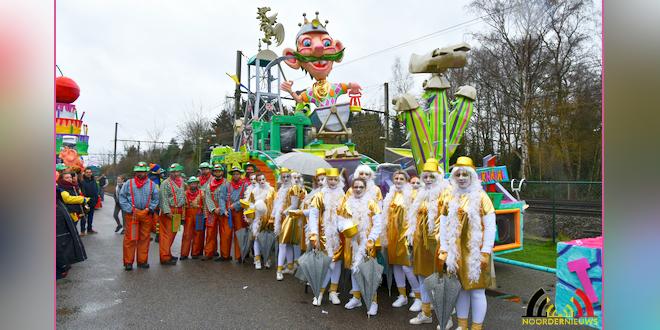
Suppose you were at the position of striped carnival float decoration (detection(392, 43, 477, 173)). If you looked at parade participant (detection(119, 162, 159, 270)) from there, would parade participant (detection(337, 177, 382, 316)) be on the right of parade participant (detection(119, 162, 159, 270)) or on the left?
left

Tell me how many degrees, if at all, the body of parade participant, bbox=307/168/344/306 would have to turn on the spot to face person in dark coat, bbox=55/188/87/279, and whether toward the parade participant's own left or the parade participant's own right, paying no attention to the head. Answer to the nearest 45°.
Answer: approximately 90° to the parade participant's own right

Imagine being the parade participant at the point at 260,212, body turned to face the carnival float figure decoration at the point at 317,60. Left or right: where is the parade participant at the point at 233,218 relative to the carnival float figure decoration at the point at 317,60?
left

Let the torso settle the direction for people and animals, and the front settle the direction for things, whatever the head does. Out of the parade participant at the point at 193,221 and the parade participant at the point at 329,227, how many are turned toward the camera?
2

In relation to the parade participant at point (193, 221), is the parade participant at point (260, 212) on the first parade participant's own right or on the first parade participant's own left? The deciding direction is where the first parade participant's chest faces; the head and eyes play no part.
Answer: on the first parade participant's own left

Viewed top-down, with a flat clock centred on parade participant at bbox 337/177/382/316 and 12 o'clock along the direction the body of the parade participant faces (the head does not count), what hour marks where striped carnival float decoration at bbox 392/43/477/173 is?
The striped carnival float decoration is roughly at 7 o'clock from the parade participant.

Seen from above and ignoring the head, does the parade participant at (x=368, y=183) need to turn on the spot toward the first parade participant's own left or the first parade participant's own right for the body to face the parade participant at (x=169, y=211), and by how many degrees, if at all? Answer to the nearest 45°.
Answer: approximately 135° to the first parade participant's own right

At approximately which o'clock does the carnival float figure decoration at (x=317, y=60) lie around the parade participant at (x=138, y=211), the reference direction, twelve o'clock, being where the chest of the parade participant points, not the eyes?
The carnival float figure decoration is roughly at 8 o'clock from the parade participant.

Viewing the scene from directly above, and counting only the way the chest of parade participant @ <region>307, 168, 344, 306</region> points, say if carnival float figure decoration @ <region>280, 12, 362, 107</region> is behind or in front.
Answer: behind

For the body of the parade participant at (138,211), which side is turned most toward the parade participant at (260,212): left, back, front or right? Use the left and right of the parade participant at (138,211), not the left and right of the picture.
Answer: left

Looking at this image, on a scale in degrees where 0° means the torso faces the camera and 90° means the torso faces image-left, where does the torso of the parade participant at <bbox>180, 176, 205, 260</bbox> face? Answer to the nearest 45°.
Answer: approximately 0°

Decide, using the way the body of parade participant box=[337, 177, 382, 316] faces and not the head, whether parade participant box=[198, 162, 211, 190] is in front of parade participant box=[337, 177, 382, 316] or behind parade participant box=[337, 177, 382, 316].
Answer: behind

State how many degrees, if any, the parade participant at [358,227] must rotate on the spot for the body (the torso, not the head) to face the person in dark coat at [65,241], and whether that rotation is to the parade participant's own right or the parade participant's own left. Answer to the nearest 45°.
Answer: approximately 90° to the parade participant's own right

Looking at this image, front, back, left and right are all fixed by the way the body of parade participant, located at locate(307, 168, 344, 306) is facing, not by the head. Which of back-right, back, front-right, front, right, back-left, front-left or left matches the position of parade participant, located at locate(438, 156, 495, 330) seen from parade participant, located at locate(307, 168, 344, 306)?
front-left

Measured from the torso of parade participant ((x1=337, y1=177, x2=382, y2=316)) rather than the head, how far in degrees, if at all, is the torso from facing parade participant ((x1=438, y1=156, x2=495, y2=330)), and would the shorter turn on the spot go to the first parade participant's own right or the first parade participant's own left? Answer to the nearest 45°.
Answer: approximately 45° to the first parade participant's own left

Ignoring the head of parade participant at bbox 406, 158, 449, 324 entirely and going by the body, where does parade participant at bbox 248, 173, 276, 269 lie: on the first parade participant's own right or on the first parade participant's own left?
on the first parade participant's own right
